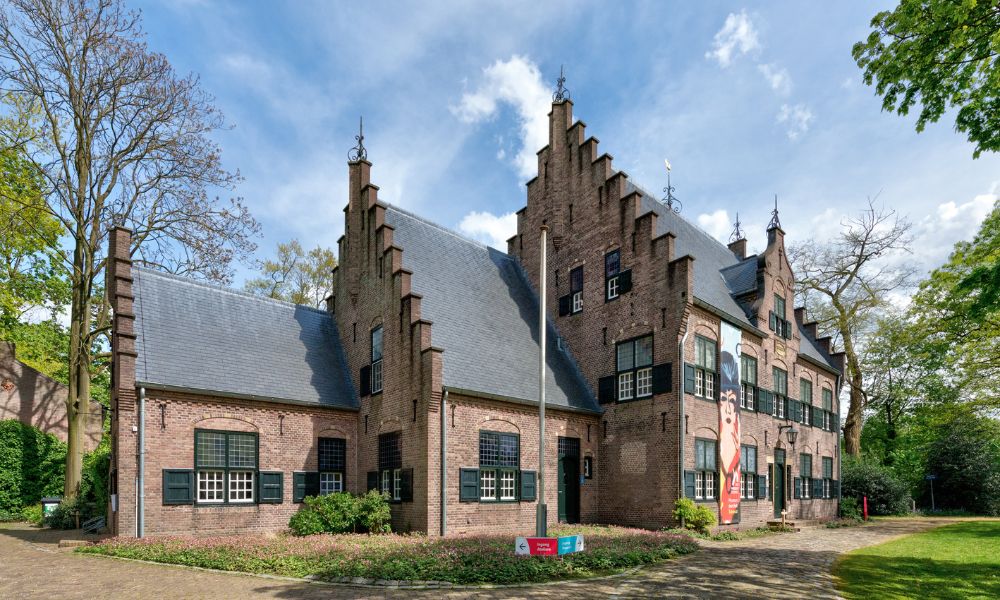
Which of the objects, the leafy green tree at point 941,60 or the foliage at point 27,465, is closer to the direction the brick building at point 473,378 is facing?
the leafy green tree

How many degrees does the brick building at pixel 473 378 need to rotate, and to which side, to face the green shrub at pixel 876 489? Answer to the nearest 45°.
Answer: approximately 90° to its left

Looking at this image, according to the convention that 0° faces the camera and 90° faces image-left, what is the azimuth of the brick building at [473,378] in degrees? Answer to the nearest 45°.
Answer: approximately 315°

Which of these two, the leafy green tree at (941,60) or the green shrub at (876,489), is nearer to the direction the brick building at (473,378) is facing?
the leafy green tree

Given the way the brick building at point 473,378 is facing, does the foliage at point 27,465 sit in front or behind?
behind
